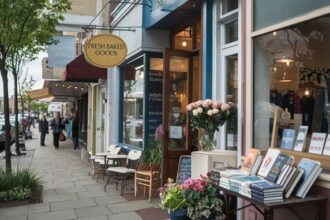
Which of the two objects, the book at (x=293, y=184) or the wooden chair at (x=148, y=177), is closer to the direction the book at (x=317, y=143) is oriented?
the book

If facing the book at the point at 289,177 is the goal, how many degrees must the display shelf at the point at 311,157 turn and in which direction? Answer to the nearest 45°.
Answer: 0° — it already faces it

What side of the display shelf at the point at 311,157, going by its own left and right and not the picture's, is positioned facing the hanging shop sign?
right

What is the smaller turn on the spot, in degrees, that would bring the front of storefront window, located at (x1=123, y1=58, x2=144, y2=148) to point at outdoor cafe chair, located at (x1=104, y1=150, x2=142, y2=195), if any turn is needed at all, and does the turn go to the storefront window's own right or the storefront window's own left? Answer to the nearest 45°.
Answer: approximately 45° to the storefront window's own left

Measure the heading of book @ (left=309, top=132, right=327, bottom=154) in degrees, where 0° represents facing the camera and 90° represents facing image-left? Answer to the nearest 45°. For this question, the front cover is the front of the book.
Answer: approximately 0°

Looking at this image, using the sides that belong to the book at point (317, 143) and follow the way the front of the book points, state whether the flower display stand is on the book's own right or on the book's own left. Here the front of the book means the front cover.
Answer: on the book's own right

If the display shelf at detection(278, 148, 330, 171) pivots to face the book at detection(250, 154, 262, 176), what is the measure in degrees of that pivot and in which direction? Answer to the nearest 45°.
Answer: approximately 45° to its right

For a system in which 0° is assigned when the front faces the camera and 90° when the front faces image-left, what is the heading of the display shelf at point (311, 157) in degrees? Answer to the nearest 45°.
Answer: approximately 45°
